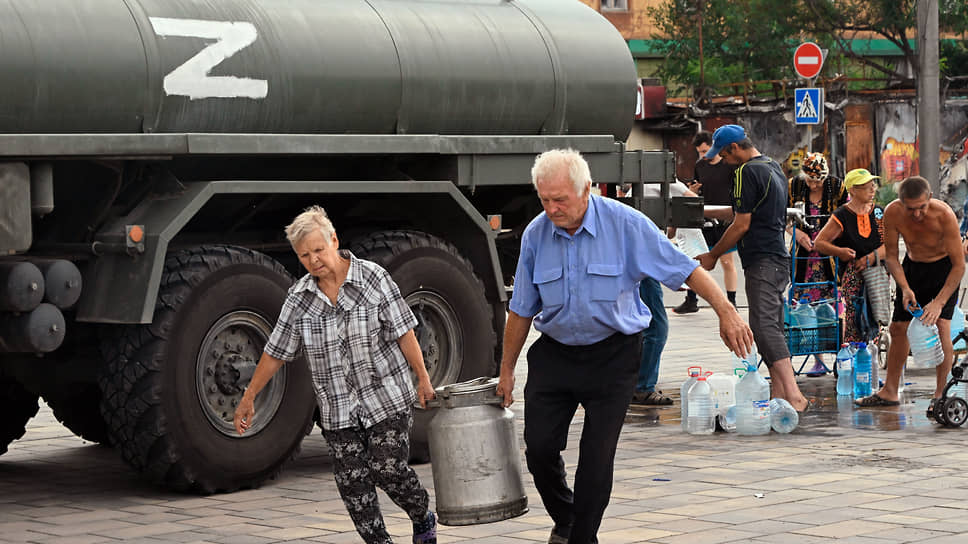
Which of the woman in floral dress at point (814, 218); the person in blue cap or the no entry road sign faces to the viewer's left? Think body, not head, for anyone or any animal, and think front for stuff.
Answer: the person in blue cap

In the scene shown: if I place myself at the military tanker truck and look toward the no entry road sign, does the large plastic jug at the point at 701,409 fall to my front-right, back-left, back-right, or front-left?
front-right

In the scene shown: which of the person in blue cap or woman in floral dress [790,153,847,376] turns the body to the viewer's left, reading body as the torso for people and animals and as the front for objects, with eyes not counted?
the person in blue cap

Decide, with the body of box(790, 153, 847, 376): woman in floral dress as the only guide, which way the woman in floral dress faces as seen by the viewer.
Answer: toward the camera

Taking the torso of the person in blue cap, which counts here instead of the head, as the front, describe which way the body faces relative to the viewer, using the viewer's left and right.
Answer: facing to the left of the viewer

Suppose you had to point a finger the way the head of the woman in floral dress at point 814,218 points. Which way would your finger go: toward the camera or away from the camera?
toward the camera

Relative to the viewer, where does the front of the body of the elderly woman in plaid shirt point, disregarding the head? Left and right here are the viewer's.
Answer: facing the viewer

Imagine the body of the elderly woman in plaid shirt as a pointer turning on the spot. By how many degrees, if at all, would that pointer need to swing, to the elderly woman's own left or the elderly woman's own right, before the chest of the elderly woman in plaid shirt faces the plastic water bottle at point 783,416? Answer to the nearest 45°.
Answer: approximately 135° to the elderly woman's own left

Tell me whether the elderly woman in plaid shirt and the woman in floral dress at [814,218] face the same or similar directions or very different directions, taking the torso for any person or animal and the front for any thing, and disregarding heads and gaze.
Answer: same or similar directions

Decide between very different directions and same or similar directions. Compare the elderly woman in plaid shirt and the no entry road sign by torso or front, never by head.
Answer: same or similar directions

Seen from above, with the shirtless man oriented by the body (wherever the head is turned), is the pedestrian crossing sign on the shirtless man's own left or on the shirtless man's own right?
on the shirtless man's own right

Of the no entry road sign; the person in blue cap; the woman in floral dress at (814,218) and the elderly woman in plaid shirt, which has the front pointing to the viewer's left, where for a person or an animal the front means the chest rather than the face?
the person in blue cap

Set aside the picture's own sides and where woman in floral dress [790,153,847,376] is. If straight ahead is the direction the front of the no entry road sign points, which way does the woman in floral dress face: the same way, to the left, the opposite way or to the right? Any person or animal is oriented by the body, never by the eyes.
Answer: the same way

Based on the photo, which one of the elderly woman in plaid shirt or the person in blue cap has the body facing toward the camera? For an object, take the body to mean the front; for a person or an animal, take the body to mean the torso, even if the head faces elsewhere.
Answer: the elderly woman in plaid shirt

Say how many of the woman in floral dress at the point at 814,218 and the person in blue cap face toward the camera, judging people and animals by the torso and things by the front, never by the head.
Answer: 1

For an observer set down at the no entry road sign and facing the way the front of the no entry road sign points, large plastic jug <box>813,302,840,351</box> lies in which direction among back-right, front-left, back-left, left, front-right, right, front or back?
front

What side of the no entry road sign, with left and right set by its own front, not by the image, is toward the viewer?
front

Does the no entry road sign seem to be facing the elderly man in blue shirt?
yes
